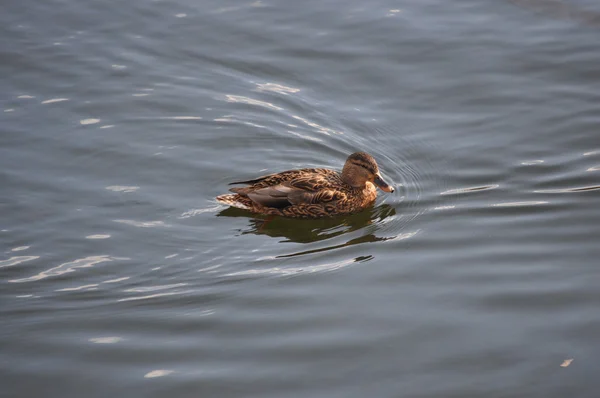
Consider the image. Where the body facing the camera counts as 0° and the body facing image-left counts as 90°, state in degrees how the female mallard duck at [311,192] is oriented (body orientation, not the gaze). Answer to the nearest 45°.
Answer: approximately 270°
